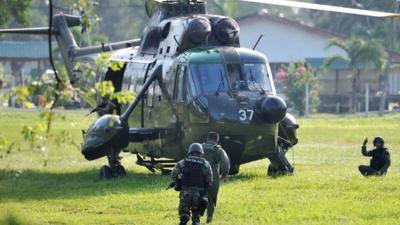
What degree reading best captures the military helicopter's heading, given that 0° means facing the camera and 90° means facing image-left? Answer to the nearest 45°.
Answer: approximately 315°

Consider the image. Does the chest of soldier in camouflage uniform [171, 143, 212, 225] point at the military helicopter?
yes

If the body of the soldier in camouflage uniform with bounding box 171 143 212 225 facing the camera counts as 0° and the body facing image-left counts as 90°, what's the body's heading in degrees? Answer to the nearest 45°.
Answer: approximately 180°

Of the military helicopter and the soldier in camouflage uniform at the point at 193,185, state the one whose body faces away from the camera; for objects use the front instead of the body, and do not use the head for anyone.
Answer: the soldier in camouflage uniform

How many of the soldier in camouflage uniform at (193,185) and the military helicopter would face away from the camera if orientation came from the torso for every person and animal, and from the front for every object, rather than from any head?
1

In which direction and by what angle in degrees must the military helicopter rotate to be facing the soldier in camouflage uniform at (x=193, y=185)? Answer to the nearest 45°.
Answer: approximately 45° to its right
